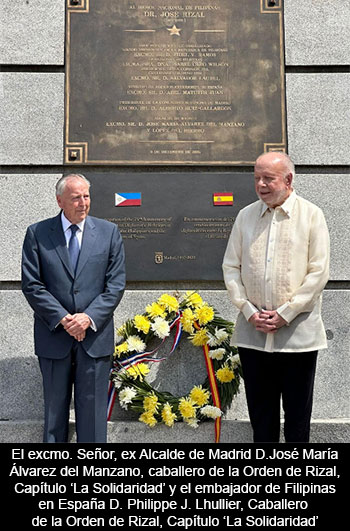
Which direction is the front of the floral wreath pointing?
toward the camera

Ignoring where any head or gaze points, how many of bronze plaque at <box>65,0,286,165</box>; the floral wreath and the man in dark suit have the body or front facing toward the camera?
3

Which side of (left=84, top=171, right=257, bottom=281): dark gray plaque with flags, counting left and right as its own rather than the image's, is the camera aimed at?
front
